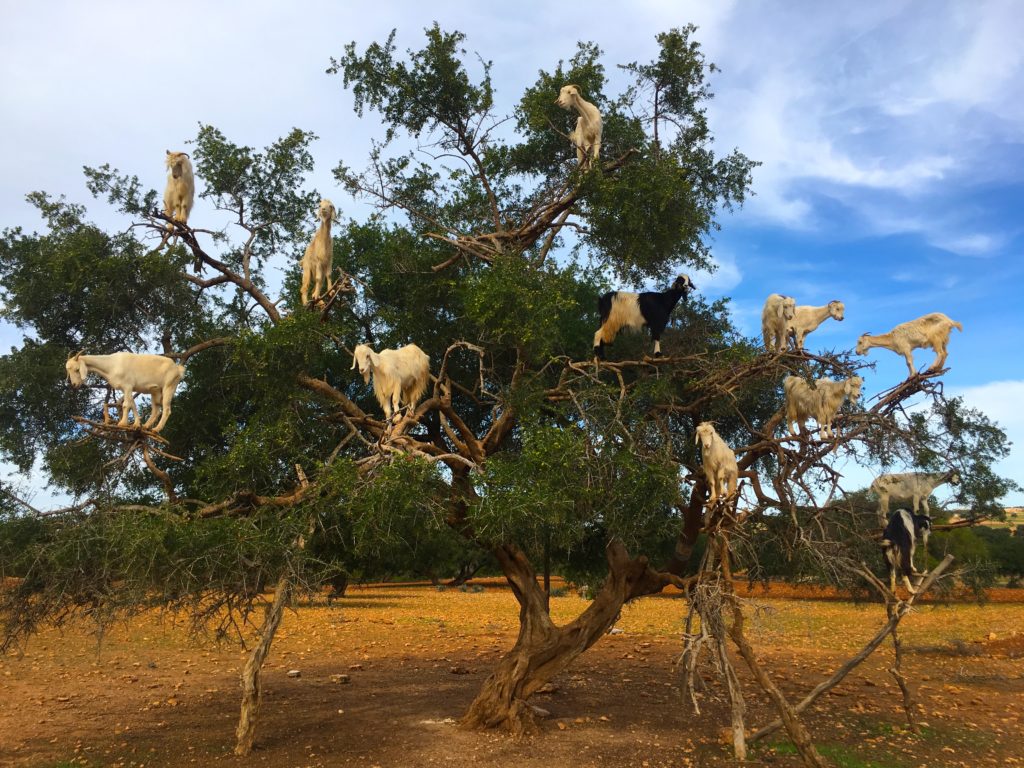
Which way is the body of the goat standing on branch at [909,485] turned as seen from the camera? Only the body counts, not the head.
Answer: to the viewer's right

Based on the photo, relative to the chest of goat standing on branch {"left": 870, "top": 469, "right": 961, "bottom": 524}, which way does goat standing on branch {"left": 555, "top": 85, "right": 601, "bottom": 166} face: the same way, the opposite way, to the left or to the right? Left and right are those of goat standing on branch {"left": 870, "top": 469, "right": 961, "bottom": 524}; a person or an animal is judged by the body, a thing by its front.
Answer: to the right

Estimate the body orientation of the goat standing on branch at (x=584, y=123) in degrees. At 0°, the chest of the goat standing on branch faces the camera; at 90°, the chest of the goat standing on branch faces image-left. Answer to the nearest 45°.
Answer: approximately 45°

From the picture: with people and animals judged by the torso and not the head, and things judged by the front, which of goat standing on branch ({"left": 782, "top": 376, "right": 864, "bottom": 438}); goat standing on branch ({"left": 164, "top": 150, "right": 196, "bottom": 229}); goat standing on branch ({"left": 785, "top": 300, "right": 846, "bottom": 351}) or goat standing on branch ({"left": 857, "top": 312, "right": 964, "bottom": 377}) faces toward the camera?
goat standing on branch ({"left": 164, "top": 150, "right": 196, "bottom": 229})

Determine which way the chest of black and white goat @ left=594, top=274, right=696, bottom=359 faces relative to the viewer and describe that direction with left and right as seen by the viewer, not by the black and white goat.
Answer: facing to the right of the viewer

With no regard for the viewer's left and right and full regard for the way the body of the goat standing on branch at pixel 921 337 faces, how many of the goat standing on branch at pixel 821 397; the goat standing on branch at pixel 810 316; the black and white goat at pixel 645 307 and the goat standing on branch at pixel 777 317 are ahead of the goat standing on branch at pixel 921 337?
4

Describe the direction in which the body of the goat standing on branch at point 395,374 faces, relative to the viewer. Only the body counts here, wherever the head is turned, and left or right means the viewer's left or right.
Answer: facing the viewer and to the left of the viewer

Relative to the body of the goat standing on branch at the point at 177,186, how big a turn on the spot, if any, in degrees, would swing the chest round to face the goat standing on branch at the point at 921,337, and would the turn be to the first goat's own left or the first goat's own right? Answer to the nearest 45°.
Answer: approximately 45° to the first goat's own left

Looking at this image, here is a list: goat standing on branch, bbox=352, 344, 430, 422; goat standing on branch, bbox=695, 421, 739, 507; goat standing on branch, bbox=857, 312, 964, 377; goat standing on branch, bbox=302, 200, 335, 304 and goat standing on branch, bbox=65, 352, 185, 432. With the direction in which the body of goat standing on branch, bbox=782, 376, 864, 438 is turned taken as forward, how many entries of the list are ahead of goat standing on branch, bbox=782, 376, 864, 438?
1

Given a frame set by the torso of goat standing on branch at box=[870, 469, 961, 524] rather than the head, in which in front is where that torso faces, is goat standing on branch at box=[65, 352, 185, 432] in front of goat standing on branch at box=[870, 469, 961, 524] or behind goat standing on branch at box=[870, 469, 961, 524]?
behind

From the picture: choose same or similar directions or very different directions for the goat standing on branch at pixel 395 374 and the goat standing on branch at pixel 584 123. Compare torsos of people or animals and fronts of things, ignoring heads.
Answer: same or similar directions

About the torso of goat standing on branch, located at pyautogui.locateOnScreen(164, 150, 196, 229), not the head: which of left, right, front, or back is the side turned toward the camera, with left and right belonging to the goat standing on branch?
front

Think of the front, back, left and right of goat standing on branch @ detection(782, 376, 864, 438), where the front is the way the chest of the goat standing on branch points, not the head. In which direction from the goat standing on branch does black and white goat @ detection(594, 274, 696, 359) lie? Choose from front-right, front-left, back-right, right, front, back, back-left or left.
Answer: back

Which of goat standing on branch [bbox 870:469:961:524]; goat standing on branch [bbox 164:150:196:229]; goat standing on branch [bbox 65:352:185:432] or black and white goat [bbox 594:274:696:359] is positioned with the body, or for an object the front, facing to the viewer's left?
goat standing on branch [bbox 65:352:185:432]

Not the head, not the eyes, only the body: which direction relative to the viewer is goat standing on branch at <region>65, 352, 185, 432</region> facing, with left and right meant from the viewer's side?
facing to the left of the viewer
